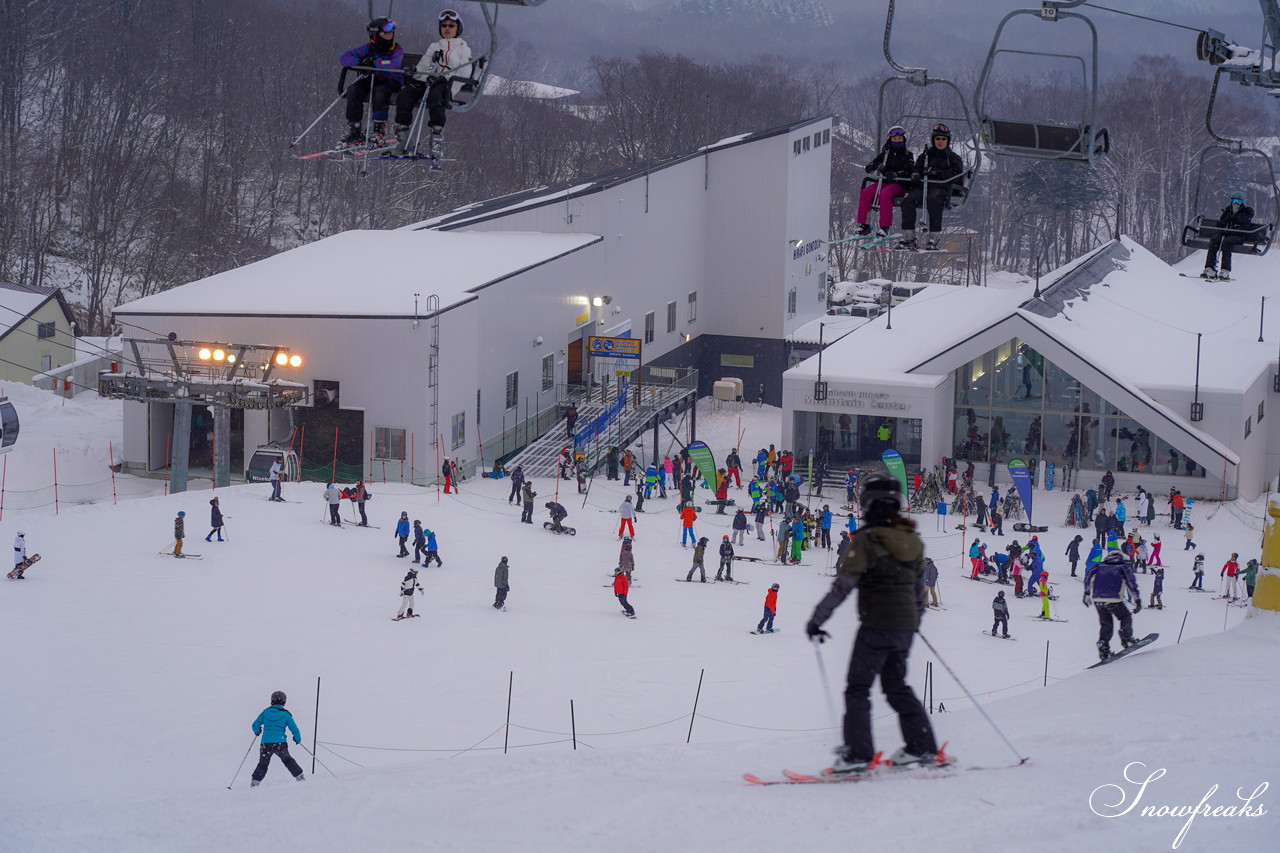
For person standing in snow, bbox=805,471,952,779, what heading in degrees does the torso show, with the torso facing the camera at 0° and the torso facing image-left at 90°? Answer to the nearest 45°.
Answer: approximately 135°

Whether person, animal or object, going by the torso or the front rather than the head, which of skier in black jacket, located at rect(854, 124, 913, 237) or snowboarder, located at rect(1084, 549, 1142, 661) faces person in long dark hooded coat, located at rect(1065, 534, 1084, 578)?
snowboarder, located at rect(1084, 549, 1142, 661)

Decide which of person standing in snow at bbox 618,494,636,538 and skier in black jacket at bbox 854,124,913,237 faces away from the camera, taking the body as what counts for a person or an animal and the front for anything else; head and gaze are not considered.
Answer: the person standing in snow

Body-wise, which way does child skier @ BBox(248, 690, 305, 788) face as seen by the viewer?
away from the camera

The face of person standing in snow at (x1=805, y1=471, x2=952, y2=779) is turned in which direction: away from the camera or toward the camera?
away from the camera

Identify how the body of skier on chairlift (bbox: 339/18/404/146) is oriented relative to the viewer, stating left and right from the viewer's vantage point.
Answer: facing the viewer and to the left of the viewer

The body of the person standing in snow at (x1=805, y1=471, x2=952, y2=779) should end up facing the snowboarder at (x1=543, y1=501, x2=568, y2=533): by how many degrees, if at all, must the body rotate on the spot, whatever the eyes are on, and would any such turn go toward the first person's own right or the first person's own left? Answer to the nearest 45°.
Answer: approximately 45° to the first person's own right

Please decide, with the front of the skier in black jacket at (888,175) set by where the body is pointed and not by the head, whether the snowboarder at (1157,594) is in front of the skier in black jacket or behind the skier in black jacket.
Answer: behind

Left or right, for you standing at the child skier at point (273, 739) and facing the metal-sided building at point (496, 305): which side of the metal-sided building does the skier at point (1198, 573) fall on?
right

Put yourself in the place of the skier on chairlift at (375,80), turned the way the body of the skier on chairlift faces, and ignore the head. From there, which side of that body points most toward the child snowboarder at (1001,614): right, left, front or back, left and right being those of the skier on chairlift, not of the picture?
back

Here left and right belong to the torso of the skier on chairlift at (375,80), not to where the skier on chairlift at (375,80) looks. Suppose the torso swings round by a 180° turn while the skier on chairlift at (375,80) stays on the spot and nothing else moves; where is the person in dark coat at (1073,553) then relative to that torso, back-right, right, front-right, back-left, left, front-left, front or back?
front
